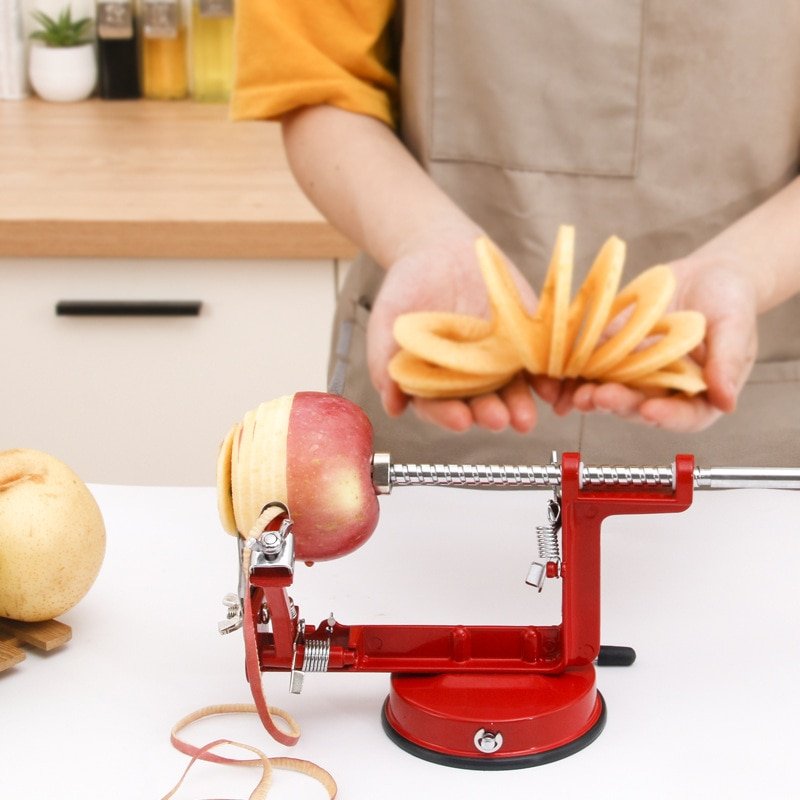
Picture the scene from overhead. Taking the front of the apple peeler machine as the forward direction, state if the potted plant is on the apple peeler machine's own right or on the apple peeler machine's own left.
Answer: on the apple peeler machine's own right

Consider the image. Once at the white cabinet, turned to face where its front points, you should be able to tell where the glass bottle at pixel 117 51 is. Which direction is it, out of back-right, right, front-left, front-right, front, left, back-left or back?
back

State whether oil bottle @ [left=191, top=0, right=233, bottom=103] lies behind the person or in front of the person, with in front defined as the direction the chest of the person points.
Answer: behind

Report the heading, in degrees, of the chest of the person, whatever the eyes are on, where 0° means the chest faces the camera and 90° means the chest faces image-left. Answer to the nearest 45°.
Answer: approximately 0°

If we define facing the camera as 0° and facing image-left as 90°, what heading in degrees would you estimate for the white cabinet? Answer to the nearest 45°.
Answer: approximately 0°

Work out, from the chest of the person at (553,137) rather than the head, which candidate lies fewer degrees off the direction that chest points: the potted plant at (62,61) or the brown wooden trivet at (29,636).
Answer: the brown wooden trivet
